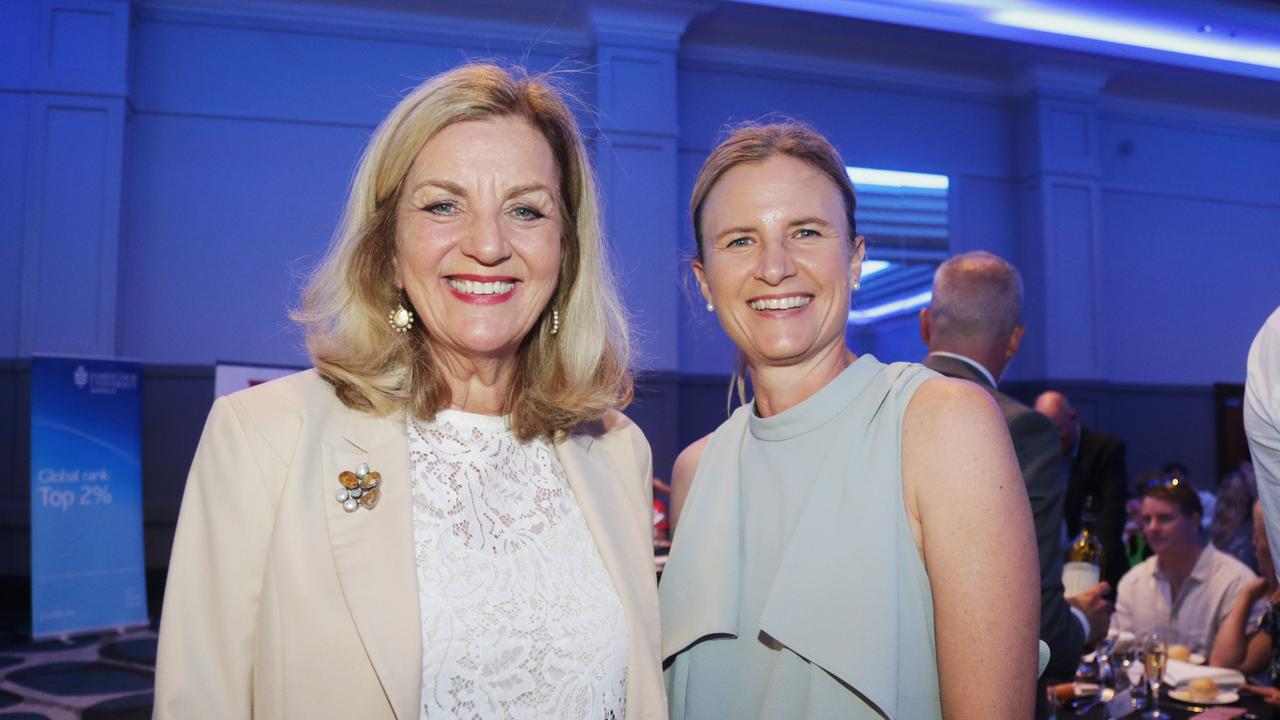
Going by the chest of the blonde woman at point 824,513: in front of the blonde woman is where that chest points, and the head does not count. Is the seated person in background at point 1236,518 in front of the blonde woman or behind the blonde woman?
behind

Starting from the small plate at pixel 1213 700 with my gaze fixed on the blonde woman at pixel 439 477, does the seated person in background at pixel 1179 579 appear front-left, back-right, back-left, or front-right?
back-right

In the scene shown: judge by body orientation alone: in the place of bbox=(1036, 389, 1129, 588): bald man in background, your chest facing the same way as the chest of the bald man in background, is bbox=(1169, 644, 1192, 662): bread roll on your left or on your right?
on your left

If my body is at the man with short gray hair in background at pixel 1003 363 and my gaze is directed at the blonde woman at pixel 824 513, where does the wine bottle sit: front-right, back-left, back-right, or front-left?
back-left

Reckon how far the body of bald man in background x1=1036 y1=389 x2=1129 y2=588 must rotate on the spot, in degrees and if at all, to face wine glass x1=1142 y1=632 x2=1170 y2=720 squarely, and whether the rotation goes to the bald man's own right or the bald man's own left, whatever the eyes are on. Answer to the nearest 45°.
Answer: approximately 45° to the bald man's own left

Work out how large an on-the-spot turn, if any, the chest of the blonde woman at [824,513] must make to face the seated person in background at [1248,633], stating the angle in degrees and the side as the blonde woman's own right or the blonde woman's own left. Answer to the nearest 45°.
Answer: approximately 180°

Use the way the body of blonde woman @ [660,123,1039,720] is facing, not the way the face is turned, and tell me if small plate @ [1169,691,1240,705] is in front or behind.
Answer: behind

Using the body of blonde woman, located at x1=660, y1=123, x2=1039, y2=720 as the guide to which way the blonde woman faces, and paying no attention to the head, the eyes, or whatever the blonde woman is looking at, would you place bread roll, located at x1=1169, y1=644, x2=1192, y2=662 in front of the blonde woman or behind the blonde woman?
behind

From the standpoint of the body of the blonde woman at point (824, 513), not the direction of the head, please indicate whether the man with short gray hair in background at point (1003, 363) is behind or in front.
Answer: behind

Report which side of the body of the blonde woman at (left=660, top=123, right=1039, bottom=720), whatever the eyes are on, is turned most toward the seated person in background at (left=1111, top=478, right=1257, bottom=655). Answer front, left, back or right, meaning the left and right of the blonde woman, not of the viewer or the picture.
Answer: back

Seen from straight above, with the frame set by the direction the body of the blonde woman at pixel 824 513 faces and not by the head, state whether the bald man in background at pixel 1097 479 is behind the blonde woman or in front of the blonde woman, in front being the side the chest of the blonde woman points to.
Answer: behind

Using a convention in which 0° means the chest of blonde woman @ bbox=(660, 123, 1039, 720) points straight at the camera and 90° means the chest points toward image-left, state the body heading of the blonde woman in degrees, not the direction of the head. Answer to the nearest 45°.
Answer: approximately 45°
